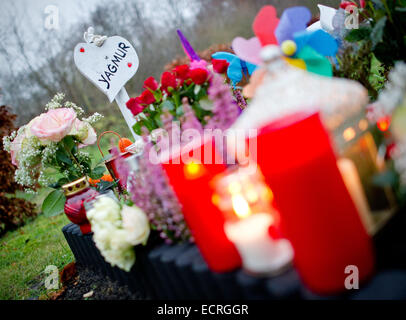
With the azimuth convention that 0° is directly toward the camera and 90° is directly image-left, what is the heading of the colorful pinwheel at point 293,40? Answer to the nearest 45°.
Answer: approximately 0°

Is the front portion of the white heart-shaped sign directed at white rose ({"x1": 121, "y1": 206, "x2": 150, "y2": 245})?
yes

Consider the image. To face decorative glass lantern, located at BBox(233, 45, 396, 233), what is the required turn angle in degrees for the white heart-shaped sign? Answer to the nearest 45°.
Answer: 0° — it already faces it

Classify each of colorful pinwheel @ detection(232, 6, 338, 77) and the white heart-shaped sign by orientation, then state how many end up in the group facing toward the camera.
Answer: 2

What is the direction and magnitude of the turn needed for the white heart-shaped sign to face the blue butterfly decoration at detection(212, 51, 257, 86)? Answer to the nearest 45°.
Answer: approximately 45° to its left
